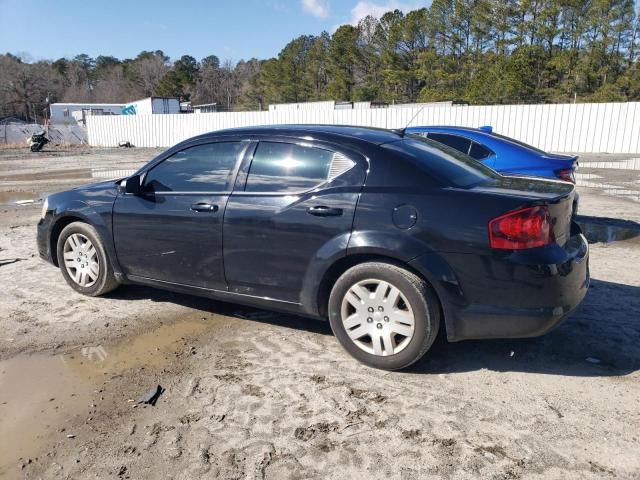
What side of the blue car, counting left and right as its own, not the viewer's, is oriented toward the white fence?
right

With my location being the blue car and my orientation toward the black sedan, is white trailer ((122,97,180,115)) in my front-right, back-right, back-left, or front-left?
back-right

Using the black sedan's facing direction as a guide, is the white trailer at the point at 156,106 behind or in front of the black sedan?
in front

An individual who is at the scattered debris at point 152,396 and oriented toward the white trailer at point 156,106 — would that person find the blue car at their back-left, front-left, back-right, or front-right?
front-right

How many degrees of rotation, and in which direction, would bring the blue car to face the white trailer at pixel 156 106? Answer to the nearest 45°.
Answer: approximately 45° to its right

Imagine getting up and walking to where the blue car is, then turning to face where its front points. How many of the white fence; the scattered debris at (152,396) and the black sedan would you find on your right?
1

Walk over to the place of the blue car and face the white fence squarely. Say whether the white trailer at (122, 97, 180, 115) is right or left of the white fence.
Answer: left

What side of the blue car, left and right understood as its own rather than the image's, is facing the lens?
left

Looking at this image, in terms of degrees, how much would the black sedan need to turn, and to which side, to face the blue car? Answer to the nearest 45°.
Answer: approximately 90° to its right

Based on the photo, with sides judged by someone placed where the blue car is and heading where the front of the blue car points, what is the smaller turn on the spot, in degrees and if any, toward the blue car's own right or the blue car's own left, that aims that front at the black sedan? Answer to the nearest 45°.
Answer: approximately 90° to the blue car's own left

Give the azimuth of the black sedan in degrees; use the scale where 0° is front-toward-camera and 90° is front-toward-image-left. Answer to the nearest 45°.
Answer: approximately 135°

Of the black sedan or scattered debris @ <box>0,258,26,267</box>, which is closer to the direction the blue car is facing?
the scattered debris

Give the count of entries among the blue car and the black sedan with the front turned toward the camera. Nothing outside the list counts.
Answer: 0

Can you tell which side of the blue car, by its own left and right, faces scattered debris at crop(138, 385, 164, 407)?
left

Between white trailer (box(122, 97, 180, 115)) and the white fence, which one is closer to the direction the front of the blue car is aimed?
the white trailer
